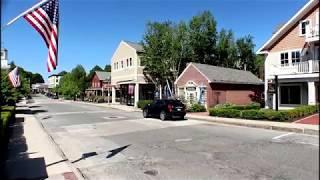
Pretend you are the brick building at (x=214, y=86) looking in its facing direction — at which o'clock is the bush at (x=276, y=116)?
The bush is roughly at 10 o'clock from the brick building.

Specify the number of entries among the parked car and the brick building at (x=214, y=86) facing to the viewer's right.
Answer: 0

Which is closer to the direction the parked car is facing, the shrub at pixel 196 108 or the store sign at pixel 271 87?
the shrub

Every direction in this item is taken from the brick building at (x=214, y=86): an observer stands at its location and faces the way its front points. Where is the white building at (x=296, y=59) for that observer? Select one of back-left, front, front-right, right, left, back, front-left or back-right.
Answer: left

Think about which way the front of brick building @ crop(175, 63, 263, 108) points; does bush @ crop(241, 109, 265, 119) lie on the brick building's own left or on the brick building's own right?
on the brick building's own left

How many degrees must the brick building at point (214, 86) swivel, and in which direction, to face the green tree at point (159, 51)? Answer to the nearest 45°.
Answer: approximately 90° to its right

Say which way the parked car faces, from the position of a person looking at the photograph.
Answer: facing away from the viewer and to the left of the viewer

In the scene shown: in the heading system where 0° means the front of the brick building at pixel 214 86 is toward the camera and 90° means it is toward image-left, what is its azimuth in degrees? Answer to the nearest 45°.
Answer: approximately 45°

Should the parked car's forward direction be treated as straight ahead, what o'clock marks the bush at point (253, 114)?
The bush is roughly at 5 o'clock from the parked car.

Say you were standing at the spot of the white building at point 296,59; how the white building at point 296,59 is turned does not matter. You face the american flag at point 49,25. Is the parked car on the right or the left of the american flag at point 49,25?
right

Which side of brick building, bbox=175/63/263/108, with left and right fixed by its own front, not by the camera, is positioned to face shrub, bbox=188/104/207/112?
front

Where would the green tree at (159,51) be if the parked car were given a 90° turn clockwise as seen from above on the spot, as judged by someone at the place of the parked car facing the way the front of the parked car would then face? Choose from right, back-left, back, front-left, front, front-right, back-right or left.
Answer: front-left

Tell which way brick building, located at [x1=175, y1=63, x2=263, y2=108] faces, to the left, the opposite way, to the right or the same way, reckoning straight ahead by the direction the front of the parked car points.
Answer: to the left
